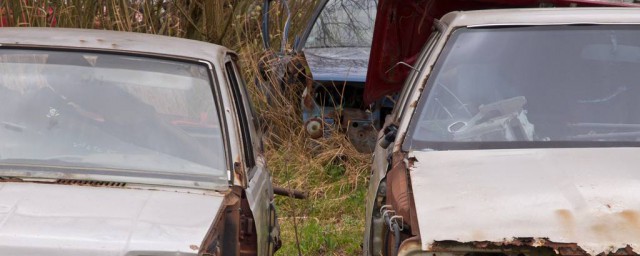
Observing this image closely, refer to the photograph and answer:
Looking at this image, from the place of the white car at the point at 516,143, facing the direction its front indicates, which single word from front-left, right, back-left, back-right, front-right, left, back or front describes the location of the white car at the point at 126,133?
right

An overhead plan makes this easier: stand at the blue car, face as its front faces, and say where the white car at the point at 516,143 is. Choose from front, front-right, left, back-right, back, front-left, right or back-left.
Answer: front

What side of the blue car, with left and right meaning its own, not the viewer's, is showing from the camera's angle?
front

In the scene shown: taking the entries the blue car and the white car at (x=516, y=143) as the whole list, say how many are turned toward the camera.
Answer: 2

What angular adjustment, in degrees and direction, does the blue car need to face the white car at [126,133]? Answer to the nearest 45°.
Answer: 0° — it already faces it

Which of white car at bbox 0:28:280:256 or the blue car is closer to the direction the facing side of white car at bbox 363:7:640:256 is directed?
the white car

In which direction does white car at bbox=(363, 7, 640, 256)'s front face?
toward the camera

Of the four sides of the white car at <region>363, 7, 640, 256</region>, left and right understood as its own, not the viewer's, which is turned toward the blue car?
back
